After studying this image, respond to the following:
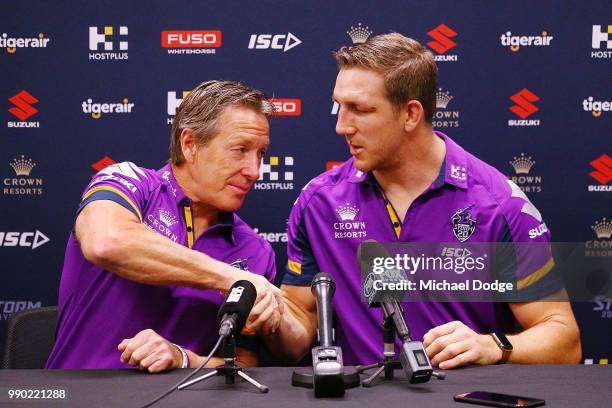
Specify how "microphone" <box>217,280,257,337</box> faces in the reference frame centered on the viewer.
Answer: facing away from the viewer and to the right of the viewer

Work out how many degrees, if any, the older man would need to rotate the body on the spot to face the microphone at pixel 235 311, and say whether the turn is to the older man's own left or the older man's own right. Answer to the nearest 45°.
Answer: approximately 45° to the older man's own right

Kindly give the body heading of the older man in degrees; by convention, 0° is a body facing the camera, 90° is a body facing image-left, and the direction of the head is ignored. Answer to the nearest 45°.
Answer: approximately 315°
